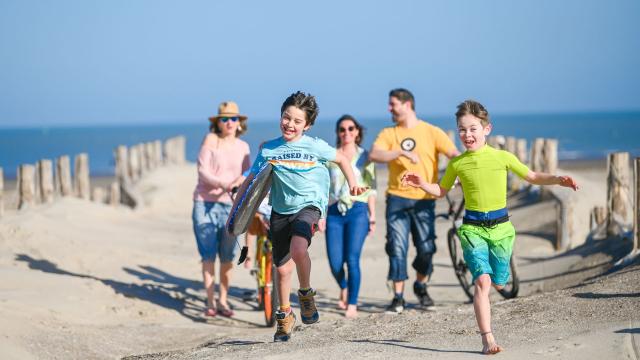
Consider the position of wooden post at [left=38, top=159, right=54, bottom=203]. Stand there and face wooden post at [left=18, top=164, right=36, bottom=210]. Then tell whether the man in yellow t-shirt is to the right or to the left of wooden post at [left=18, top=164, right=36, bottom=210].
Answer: left

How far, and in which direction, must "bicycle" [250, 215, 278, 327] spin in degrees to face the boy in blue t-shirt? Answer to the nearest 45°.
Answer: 0° — it already faces them

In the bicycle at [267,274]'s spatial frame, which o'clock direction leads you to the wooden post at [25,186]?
The wooden post is roughly at 5 o'clock from the bicycle.

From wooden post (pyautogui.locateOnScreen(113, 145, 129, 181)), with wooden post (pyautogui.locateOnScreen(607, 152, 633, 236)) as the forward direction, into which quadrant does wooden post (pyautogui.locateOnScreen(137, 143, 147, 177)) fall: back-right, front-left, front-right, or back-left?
back-left

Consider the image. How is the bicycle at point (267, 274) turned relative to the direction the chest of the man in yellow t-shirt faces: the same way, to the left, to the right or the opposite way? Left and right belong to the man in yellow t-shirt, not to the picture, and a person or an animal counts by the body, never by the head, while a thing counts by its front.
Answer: the same way

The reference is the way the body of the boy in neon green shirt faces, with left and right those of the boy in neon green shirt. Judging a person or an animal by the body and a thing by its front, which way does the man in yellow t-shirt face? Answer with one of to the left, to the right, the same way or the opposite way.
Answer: the same way

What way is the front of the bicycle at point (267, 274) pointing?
toward the camera

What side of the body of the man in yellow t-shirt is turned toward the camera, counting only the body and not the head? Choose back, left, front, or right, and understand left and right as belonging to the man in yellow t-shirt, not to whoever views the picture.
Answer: front

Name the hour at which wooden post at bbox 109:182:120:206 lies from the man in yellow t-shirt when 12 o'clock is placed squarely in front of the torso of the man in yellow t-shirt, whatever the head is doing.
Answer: The wooden post is roughly at 5 o'clock from the man in yellow t-shirt.

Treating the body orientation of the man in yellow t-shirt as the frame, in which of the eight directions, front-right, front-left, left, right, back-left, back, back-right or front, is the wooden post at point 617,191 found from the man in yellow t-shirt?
back-left

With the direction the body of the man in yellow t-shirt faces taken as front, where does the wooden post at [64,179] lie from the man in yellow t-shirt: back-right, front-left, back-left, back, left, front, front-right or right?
back-right

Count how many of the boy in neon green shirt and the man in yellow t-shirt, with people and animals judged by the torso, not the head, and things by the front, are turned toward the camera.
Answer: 2

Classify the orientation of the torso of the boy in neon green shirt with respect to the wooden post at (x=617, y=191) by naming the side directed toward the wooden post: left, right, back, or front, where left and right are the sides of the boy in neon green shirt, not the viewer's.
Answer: back

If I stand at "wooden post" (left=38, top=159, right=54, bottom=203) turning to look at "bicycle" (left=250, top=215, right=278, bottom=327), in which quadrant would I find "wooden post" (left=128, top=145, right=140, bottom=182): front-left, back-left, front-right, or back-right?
back-left

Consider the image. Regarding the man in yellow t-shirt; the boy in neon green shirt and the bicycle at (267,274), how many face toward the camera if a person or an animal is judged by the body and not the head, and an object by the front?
3

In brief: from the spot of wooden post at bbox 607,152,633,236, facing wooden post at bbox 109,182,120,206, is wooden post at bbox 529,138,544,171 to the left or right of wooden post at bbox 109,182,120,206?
right

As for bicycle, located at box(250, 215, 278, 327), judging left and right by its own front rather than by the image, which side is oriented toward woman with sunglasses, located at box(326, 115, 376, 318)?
left

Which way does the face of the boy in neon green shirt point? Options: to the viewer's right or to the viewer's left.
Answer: to the viewer's left

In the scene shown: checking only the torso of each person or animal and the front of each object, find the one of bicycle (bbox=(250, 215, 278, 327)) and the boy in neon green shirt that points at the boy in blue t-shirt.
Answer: the bicycle
